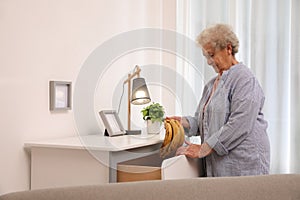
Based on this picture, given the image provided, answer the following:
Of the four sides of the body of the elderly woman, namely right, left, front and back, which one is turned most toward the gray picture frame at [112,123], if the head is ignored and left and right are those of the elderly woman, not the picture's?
front

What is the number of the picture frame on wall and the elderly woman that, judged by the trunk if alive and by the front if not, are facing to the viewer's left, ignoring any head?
1

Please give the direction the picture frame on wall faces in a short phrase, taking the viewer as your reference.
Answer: facing the viewer and to the right of the viewer

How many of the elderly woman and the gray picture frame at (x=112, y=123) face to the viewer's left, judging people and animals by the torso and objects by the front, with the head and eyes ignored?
1

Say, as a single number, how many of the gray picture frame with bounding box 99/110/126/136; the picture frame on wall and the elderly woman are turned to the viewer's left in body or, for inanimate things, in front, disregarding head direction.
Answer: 1

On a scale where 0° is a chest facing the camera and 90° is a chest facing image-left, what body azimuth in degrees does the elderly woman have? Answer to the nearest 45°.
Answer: approximately 90°

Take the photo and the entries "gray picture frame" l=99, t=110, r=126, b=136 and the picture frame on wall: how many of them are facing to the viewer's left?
0

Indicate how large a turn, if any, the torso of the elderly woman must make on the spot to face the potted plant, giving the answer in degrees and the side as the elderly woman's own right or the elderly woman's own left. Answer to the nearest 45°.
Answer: approximately 45° to the elderly woman's own right
